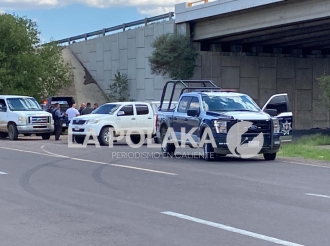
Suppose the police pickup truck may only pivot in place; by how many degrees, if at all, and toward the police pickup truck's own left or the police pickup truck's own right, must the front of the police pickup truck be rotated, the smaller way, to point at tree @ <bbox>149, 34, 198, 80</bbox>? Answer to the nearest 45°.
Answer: approximately 135° to the police pickup truck's own left

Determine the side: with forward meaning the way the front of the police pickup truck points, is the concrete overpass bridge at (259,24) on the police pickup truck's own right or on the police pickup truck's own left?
on the police pickup truck's own left

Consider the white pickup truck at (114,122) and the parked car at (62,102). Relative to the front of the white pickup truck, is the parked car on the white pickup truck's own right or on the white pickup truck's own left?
on the white pickup truck's own right

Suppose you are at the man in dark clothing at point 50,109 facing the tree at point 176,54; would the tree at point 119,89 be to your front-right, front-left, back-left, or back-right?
front-left

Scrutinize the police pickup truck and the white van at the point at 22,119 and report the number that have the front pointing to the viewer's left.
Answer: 0

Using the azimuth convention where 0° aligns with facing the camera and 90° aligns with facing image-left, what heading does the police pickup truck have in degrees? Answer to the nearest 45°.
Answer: approximately 315°

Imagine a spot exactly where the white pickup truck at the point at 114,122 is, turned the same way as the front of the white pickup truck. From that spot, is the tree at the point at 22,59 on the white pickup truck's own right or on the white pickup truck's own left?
on the white pickup truck's own right

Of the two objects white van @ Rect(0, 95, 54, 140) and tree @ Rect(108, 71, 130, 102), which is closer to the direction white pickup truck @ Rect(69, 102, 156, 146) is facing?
the white van

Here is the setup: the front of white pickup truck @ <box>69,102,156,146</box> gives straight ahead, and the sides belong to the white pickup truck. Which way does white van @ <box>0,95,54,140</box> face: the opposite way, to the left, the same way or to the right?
to the left

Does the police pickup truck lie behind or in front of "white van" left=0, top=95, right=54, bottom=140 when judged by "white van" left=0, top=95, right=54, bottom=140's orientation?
in front

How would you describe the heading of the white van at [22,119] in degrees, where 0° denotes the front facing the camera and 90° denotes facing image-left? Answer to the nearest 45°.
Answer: approximately 315°
